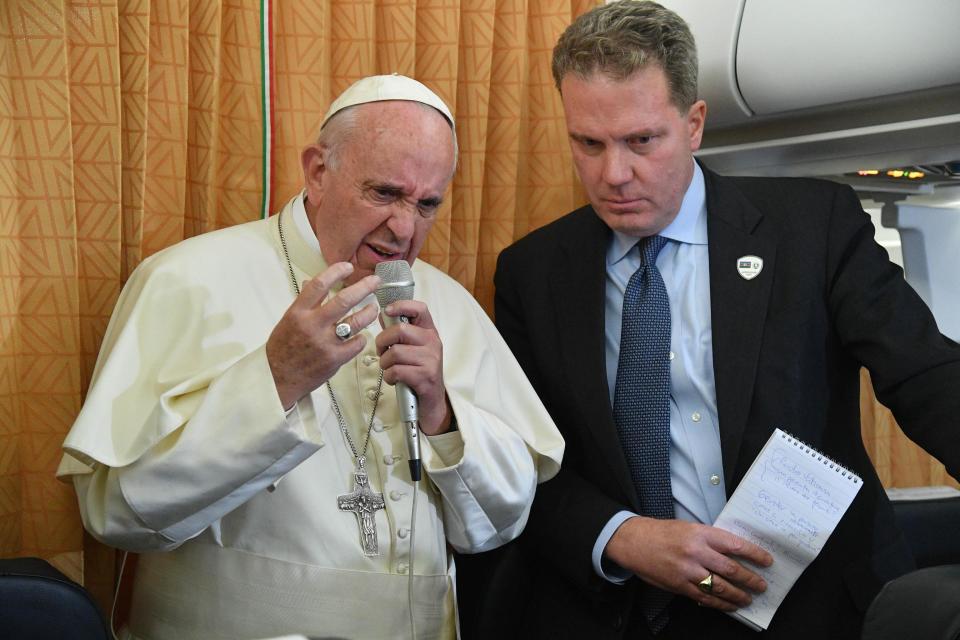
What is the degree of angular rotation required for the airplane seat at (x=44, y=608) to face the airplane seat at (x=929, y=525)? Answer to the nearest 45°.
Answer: approximately 90° to its right

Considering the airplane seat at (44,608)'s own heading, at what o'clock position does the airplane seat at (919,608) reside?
the airplane seat at (919,608) is roughly at 4 o'clock from the airplane seat at (44,608).

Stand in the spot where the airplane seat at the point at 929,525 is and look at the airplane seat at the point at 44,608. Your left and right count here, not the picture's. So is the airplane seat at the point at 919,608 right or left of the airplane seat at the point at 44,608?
left

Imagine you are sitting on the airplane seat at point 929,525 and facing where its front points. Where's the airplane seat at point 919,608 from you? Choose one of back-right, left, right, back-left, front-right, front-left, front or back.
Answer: back

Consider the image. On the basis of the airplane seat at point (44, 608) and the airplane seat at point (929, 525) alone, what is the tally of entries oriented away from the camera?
2

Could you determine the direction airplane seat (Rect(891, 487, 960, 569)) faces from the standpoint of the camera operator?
facing away from the viewer

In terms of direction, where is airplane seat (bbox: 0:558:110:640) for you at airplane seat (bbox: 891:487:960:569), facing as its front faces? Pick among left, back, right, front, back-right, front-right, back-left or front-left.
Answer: back-left

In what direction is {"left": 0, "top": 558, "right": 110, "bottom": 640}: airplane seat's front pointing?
away from the camera
